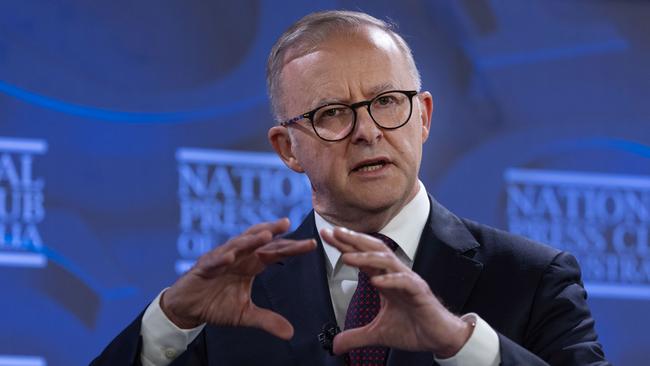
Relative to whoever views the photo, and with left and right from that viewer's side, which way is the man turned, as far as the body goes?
facing the viewer
